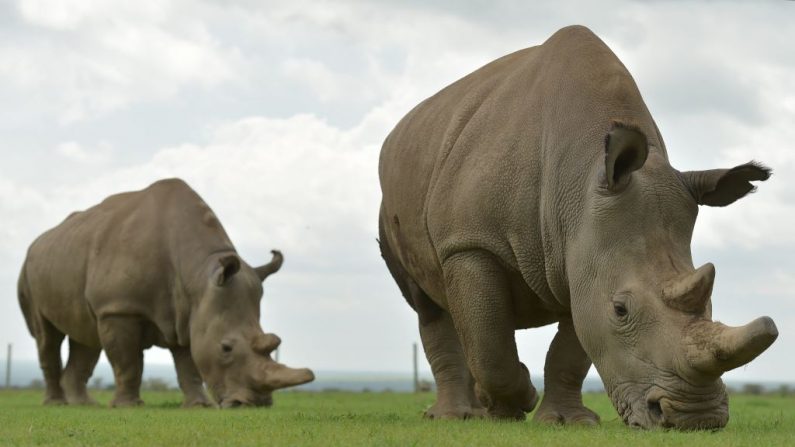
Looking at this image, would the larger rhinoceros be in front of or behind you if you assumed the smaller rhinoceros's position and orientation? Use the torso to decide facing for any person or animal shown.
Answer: in front

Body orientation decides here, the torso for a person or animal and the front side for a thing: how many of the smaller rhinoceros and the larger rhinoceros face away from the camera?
0

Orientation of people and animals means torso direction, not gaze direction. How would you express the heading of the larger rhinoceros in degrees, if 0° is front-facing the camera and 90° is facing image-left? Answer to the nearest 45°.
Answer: approximately 315°

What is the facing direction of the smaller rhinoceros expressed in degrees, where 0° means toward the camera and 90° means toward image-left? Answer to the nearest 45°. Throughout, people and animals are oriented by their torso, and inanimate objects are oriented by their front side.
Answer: approximately 315°

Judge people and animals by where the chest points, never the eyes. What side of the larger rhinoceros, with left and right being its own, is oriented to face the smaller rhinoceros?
back
